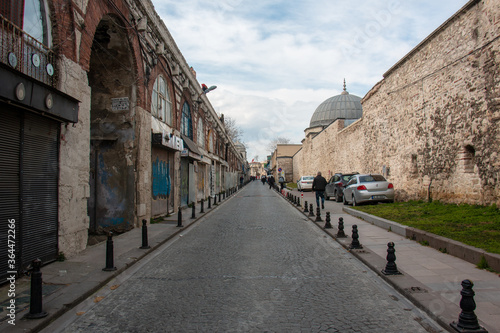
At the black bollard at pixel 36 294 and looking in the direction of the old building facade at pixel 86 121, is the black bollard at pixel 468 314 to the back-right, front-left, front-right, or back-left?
back-right

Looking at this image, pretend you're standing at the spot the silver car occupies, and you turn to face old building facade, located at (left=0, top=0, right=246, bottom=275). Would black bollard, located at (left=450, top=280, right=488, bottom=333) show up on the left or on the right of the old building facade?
left

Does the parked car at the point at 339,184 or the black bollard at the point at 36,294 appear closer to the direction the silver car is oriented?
the parked car

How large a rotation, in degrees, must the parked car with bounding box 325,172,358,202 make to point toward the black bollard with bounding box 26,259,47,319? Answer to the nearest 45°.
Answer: approximately 135° to its left

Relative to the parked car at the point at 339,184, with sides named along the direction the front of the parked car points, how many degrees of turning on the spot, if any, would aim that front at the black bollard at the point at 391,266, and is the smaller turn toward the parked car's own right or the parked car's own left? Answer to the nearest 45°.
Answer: approximately 135° to the parked car's own left

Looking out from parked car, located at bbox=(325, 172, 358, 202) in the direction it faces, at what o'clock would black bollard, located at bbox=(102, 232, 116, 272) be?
The black bollard is roughly at 8 o'clock from the parked car.

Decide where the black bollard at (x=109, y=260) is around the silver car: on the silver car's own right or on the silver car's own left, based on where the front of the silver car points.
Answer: on the silver car's own left
